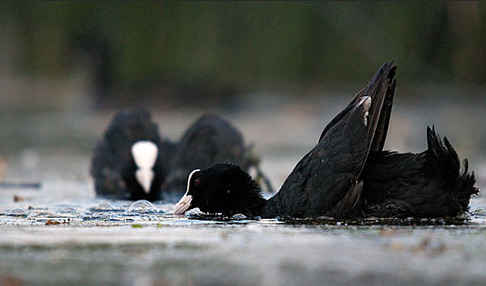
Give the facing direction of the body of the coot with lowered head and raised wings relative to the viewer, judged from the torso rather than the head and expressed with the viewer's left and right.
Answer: facing to the left of the viewer

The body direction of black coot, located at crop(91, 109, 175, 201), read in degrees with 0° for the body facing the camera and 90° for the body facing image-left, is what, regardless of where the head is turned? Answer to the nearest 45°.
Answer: approximately 0°
